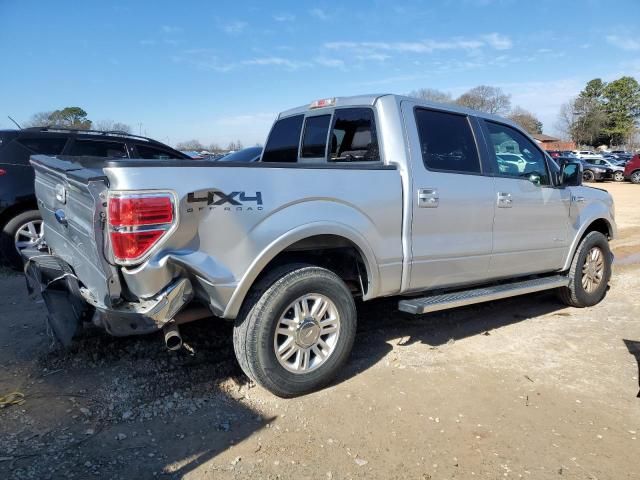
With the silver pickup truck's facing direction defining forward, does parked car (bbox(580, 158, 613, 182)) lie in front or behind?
in front

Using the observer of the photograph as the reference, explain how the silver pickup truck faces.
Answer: facing away from the viewer and to the right of the viewer

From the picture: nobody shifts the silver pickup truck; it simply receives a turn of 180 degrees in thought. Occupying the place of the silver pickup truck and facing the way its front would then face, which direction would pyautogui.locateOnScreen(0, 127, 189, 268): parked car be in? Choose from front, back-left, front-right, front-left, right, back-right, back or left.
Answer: right

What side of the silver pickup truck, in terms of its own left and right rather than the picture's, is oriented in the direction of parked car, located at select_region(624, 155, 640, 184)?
front

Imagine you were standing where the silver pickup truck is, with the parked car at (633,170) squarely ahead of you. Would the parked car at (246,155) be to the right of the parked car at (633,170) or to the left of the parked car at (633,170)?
left

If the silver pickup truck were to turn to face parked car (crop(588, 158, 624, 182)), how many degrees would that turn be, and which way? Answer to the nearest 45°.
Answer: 0° — it already faces it

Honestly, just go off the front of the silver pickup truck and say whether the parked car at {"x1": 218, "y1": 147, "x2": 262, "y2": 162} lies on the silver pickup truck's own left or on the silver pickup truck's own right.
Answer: on the silver pickup truck's own left
